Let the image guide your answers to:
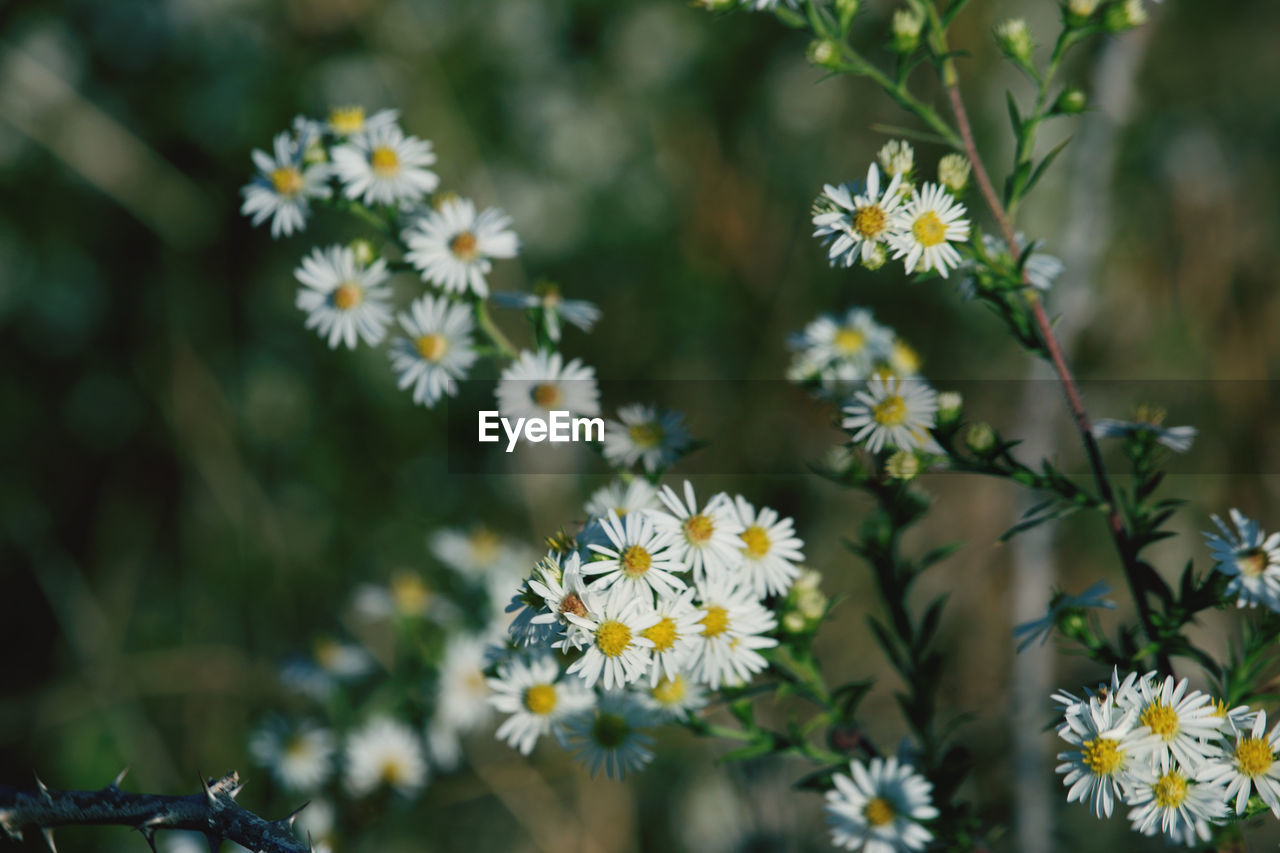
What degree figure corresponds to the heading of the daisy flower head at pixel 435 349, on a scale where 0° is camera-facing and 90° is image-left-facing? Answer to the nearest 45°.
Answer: approximately 0°

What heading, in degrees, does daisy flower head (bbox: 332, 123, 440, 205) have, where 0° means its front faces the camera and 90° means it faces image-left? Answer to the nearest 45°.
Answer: approximately 0°

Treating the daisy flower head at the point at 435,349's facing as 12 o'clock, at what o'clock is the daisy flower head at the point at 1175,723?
the daisy flower head at the point at 1175,723 is roughly at 10 o'clock from the daisy flower head at the point at 435,349.
